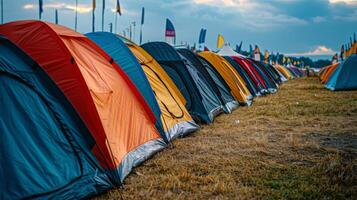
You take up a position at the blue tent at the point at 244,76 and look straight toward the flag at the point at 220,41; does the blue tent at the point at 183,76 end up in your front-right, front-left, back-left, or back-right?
back-left

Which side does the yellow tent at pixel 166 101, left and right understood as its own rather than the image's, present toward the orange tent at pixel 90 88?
right

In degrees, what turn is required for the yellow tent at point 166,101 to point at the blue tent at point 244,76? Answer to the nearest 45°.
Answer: approximately 135° to its left

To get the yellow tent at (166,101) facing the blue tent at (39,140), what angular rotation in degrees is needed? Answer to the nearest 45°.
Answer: approximately 45° to its right

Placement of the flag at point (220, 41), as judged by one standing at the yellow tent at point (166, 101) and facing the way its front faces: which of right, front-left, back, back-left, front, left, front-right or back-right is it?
back-left

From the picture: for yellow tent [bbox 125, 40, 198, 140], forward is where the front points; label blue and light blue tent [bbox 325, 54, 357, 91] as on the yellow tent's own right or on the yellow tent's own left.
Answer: on the yellow tent's own left

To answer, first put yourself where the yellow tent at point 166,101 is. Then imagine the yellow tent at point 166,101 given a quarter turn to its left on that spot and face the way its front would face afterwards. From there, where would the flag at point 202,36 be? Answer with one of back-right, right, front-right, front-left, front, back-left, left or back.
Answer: front-left

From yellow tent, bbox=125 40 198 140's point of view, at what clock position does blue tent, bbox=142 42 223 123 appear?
The blue tent is roughly at 8 o'clock from the yellow tent.

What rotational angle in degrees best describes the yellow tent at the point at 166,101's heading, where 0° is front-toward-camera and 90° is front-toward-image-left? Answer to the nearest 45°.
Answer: approximately 315°
